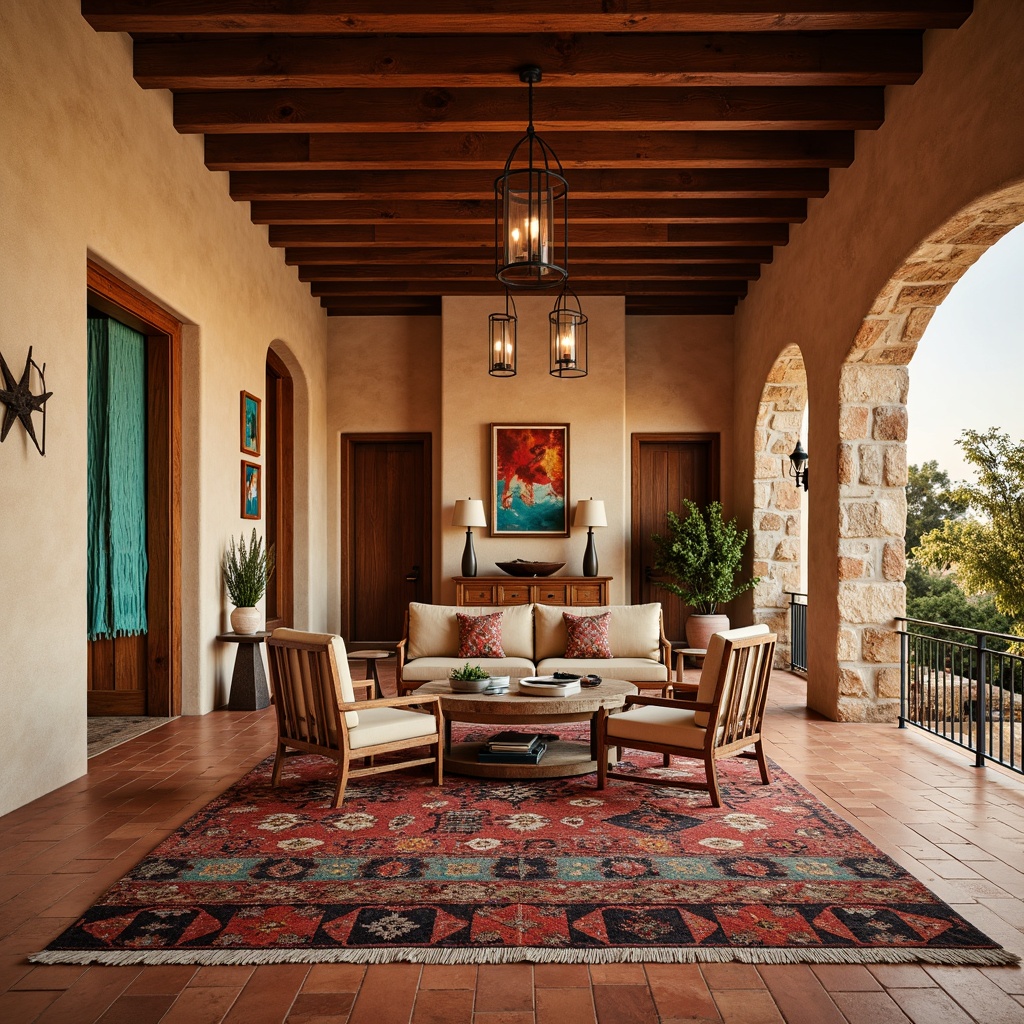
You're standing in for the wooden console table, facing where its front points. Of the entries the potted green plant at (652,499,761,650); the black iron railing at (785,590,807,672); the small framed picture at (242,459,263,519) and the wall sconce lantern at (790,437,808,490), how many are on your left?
3

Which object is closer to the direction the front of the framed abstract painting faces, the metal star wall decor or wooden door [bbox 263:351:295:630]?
the metal star wall decor

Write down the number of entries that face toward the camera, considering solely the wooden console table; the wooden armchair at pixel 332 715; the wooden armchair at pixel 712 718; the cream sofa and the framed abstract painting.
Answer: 3

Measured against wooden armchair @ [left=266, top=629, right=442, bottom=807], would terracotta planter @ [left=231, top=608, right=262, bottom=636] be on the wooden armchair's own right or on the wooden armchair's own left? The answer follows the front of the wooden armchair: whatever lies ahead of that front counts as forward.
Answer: on the wooden armchair's own left

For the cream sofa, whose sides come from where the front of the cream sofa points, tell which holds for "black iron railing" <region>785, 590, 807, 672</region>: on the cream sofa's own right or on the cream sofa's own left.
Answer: on the cream sofa's own left

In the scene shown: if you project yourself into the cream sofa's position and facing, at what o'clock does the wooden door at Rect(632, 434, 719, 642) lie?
The wooden door is roughly at 7 o'clock from the cream sofa.

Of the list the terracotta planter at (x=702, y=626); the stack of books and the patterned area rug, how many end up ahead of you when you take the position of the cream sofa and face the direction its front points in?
2

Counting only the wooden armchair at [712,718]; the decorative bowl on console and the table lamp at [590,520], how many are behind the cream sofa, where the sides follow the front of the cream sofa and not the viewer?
2

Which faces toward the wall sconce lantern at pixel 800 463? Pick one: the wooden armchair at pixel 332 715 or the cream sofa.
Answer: the wooden armchair

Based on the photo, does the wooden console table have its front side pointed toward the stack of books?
yes
